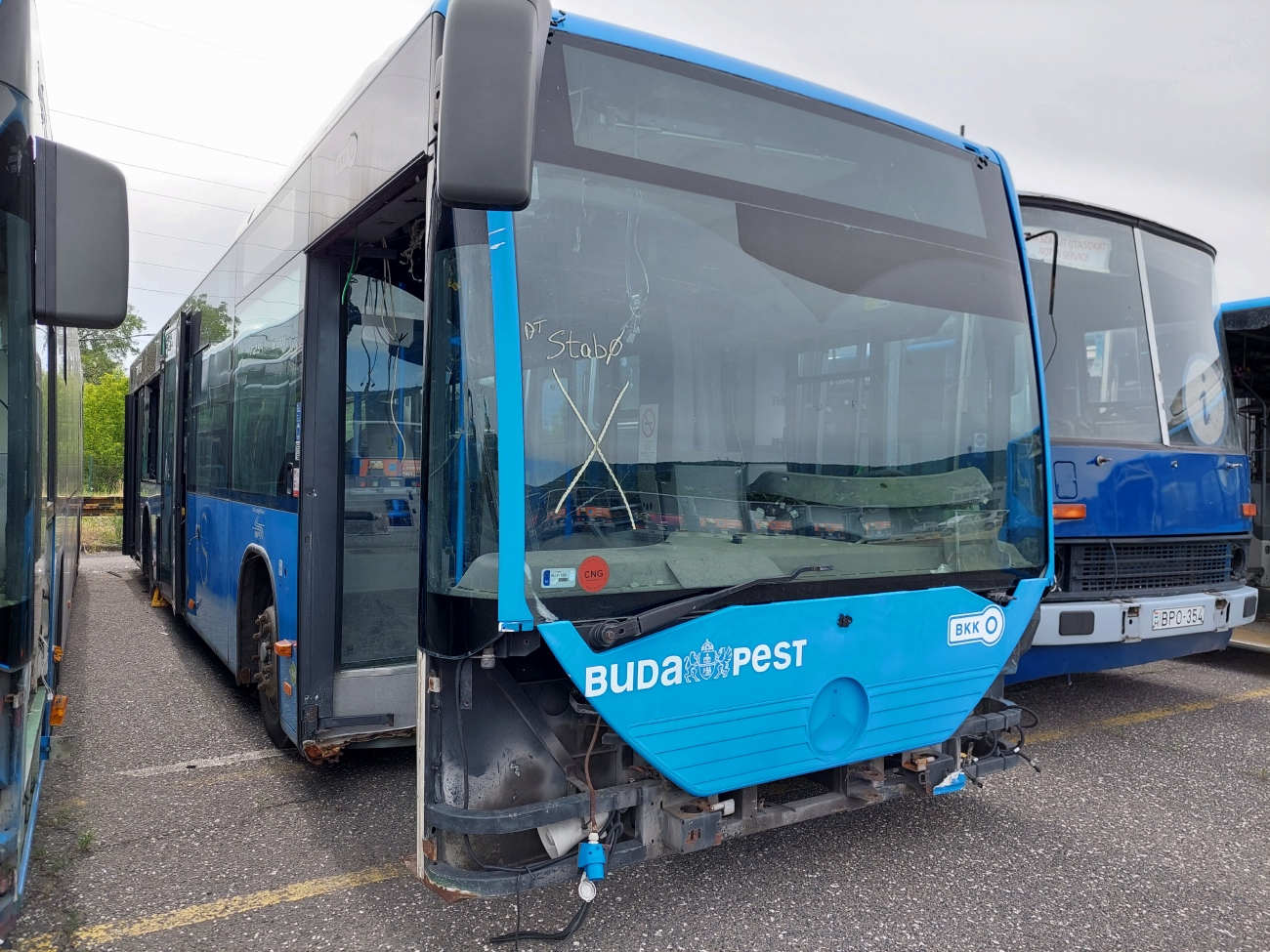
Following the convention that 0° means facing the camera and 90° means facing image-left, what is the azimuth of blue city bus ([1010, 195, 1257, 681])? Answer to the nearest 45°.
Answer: approximately 315°

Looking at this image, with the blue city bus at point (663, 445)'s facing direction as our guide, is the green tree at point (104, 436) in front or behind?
behind

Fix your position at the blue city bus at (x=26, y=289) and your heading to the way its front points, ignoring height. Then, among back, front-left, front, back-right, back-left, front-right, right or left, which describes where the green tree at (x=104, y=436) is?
back

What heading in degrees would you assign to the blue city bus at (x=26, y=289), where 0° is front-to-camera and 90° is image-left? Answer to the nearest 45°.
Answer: approximately 0°

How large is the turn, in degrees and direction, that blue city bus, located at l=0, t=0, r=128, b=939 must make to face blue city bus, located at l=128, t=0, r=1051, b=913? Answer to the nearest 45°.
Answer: approximately 90° to its left

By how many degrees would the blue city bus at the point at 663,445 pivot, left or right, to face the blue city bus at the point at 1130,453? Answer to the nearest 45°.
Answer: approximately 90° to its left

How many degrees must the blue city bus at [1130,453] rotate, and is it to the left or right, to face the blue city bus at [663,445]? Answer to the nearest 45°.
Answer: approximately 45° to its right

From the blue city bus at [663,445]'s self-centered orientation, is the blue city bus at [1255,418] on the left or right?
on its left

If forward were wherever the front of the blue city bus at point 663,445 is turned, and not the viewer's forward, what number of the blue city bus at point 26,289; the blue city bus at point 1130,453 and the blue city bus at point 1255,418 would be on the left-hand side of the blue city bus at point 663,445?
2

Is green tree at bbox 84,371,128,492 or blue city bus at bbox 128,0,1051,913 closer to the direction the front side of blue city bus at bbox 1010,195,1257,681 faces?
the blue city bus

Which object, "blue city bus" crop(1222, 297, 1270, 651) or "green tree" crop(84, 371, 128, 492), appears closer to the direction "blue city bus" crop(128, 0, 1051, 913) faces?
the blue city bus
